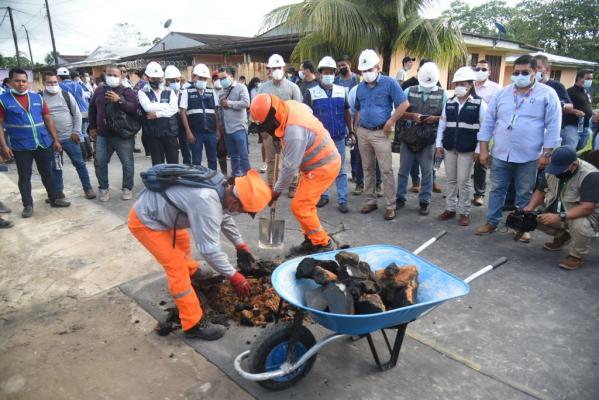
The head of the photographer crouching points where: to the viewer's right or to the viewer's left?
to the viewer's left

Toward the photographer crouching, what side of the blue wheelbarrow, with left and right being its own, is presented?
back

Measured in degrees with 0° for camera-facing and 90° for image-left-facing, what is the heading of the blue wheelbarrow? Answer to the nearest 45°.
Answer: approximately 45°

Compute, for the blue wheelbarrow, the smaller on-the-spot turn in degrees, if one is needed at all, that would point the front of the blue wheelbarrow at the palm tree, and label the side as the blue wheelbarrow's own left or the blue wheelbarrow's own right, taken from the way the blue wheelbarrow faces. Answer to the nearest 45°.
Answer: approximately 135° to the blue wheelbarrow's own right
